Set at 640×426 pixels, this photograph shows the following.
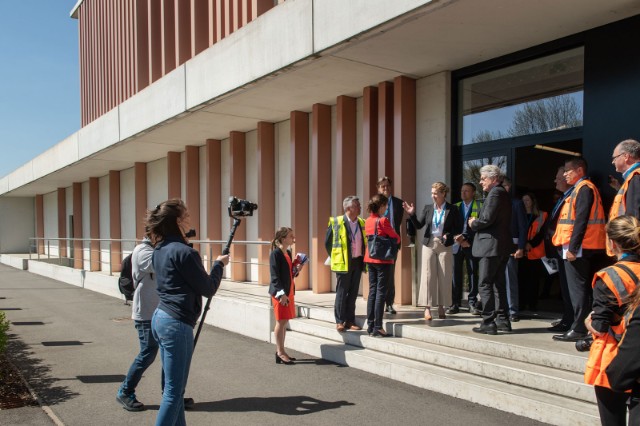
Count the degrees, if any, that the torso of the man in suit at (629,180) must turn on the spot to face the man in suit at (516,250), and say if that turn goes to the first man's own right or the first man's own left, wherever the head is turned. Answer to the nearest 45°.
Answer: approximately 45° to the first man's own right

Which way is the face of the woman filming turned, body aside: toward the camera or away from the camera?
away from the camera

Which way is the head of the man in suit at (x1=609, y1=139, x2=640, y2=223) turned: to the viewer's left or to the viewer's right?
to the viewer's left

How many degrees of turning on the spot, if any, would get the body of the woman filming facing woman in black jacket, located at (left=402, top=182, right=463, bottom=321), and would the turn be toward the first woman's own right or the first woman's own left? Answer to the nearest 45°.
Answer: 0° — they already face them

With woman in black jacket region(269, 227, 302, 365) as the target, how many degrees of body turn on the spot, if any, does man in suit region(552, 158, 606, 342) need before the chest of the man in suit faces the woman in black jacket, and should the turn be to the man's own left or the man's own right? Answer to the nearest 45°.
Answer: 0° — they already face them

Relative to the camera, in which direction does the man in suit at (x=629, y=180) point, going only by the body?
to the viewer's left

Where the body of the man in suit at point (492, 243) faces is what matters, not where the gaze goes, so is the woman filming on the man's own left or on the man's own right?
on the man's own left

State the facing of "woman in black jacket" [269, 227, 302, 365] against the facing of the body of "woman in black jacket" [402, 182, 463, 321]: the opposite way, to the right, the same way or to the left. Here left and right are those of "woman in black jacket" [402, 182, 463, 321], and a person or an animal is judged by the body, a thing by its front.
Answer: to the left

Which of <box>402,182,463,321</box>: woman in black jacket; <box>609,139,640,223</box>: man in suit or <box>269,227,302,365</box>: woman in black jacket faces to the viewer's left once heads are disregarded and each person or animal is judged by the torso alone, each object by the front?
the man in suit

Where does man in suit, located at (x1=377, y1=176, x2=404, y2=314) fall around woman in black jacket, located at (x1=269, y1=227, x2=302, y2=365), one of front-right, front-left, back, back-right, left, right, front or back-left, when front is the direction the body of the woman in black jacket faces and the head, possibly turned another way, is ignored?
front-left

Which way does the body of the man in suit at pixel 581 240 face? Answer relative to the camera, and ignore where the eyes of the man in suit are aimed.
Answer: to the viewer's left

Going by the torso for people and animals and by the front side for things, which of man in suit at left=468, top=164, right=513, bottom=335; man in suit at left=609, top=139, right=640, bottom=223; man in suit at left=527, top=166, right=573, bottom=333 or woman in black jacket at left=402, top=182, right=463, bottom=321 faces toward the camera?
the woman in black jacket
